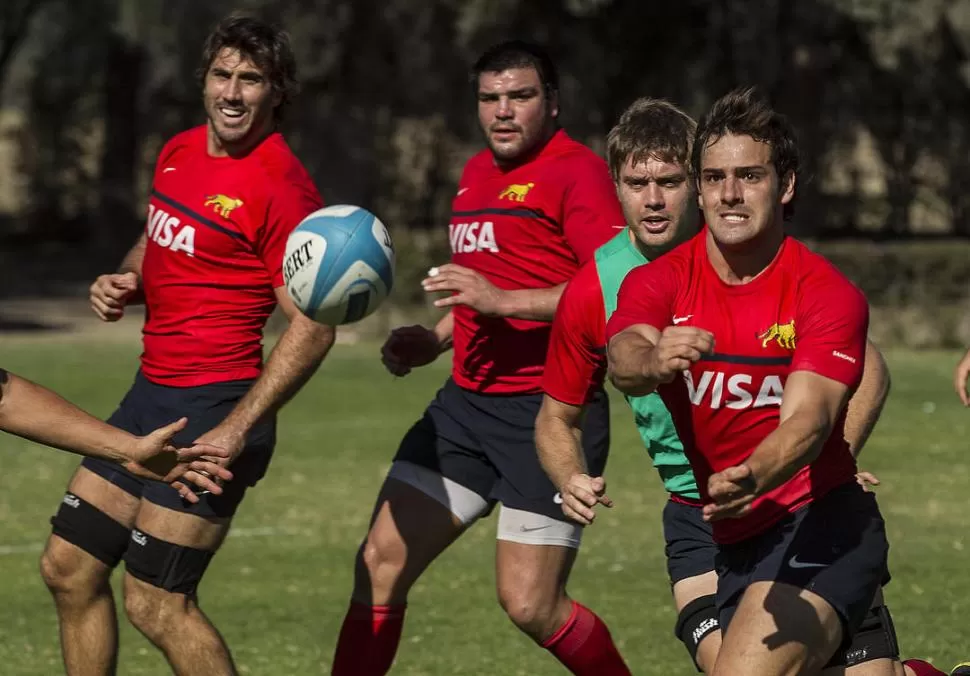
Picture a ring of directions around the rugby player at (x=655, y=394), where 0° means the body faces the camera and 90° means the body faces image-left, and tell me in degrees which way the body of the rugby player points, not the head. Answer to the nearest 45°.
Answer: approximately 0°

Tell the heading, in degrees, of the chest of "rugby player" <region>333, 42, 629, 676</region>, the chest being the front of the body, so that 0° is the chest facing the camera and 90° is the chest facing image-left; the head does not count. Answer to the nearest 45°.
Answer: approximately 45°

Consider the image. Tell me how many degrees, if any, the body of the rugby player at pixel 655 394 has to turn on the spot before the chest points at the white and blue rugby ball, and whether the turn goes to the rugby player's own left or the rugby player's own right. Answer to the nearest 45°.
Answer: approximately 90° to the rugby player's own right
